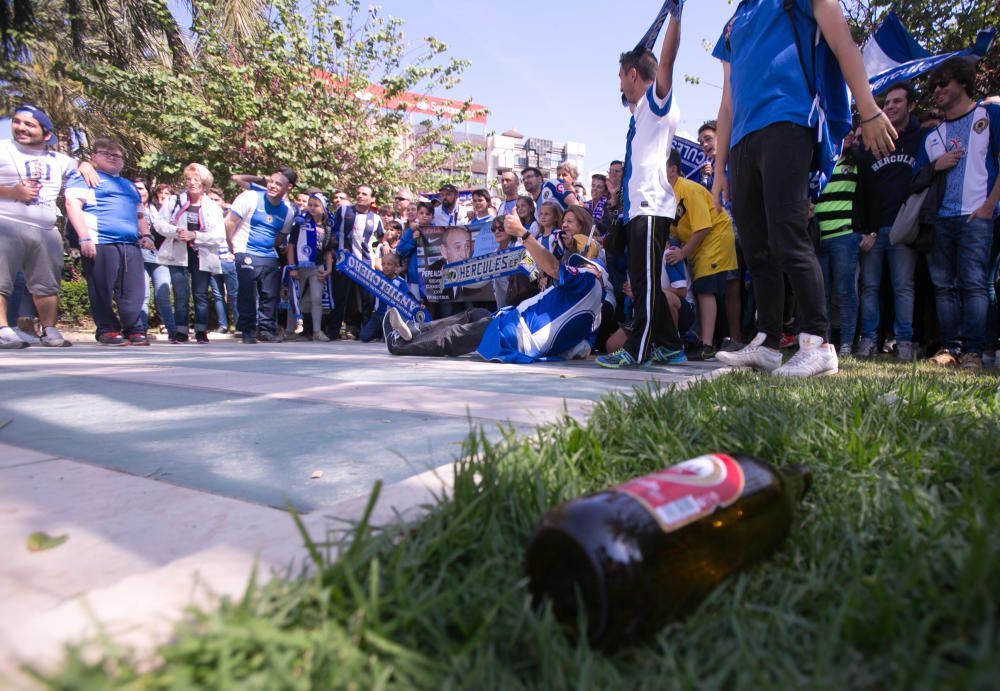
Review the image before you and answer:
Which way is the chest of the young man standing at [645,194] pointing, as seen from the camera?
to the viewer's left

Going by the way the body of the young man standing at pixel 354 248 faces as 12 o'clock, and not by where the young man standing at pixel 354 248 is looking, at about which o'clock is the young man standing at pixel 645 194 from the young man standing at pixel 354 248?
the young man standing at pixel 645 194 is roughly at 11 o'clock from the young man standing at pixel 354 248.

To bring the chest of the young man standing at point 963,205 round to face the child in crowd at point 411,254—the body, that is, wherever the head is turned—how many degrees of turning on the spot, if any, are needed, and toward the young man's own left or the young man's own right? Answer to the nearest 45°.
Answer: approximately 45° to the young man's own right

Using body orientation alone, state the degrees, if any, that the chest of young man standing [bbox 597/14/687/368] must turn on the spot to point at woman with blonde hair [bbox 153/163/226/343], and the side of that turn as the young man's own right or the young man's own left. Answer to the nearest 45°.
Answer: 0° — they already face them

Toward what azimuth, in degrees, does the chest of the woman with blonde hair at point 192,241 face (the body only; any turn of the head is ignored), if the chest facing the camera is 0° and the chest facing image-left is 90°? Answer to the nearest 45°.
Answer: approximately 0°

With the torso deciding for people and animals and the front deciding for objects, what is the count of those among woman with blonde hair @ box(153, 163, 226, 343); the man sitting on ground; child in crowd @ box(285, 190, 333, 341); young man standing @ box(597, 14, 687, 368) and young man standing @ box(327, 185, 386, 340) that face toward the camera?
3
